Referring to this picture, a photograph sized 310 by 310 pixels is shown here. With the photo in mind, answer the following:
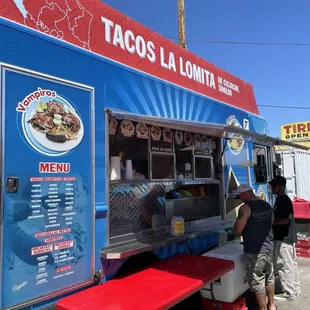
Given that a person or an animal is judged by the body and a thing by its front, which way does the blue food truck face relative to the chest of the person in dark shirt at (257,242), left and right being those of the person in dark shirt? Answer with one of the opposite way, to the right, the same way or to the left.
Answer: to the right

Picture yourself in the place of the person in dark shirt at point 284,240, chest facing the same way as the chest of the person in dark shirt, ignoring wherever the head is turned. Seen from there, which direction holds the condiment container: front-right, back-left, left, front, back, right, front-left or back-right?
front-left

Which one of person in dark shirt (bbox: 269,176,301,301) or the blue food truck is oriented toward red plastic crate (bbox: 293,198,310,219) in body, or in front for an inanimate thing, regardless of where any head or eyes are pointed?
the blue food truck

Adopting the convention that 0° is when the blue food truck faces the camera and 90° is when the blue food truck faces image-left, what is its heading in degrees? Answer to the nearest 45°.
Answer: approximately 225°

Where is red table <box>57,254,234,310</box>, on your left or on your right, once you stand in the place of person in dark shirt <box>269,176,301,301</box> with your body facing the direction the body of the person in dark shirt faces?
on your left

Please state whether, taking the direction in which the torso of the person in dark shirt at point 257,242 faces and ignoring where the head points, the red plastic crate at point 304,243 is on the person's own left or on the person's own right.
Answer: on the person's own right

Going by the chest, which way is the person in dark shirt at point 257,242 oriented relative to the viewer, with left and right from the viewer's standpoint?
facing away from the viewer and to the left of the viewer

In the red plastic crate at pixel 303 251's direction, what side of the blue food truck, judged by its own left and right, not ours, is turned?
front

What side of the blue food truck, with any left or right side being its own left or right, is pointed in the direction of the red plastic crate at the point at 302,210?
front

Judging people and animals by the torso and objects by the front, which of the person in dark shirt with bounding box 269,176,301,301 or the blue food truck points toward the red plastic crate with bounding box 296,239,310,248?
the blue food truck

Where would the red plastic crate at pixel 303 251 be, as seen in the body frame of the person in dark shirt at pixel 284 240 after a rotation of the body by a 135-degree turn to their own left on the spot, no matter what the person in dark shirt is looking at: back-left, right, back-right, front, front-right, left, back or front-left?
back-left

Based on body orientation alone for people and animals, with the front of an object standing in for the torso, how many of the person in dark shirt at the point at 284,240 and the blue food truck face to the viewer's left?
1

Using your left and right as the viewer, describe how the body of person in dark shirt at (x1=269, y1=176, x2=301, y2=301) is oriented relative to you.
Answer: facing to the left of the viewer
